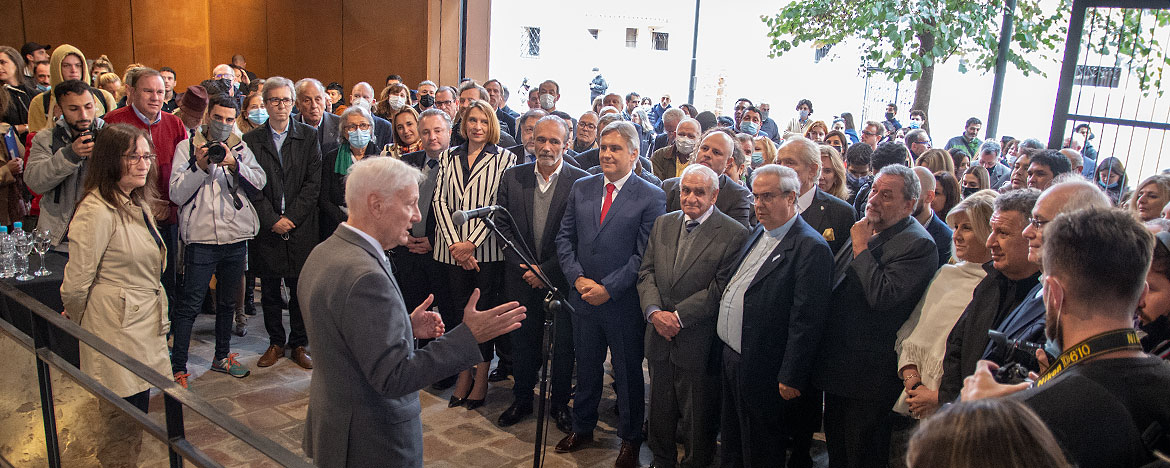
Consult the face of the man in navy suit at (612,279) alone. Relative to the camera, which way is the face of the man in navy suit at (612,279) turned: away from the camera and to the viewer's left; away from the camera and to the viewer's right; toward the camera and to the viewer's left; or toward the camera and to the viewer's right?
toward the camera and to the viewer's left

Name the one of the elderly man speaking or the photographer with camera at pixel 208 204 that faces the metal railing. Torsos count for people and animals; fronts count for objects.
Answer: the photographer with camera

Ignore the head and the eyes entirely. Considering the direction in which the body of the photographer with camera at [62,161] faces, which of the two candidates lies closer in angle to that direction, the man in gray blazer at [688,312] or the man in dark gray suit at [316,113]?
the man in gray blazer

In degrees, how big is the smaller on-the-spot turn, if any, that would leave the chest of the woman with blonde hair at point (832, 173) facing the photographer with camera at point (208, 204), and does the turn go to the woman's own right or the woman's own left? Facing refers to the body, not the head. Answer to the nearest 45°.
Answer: approximately 45° to the woman's own right

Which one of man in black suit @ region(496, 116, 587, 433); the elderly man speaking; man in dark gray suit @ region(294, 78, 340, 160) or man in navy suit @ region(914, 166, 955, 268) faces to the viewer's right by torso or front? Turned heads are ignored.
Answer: the elderly man speaking

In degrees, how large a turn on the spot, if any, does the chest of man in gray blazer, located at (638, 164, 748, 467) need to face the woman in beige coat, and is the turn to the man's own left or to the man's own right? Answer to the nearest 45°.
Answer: approximately 45° to the man's own right

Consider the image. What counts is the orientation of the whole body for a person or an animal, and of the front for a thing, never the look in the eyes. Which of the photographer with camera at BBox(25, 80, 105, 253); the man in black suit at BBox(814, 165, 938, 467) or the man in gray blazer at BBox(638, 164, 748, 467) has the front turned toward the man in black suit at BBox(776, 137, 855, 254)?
the photographer with camera

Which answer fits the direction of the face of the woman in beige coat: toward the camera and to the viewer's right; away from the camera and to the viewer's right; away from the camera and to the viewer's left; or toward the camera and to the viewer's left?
toward the camera and to the viewer's right

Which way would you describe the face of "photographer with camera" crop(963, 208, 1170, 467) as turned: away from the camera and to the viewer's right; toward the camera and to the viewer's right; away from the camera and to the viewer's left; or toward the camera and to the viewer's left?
away from the camera and to the viewer's left

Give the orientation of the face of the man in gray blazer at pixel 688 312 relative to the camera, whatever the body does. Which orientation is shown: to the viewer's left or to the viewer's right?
to the viewer's left

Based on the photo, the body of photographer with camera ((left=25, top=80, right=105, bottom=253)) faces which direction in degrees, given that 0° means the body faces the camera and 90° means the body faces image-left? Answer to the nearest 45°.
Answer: approximately 315°

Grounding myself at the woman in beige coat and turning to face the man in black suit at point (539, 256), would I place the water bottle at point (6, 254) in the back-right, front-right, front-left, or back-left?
back-left

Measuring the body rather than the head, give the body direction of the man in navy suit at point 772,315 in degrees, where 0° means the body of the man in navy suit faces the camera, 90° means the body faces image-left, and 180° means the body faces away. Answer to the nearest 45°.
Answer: approximately 45°
